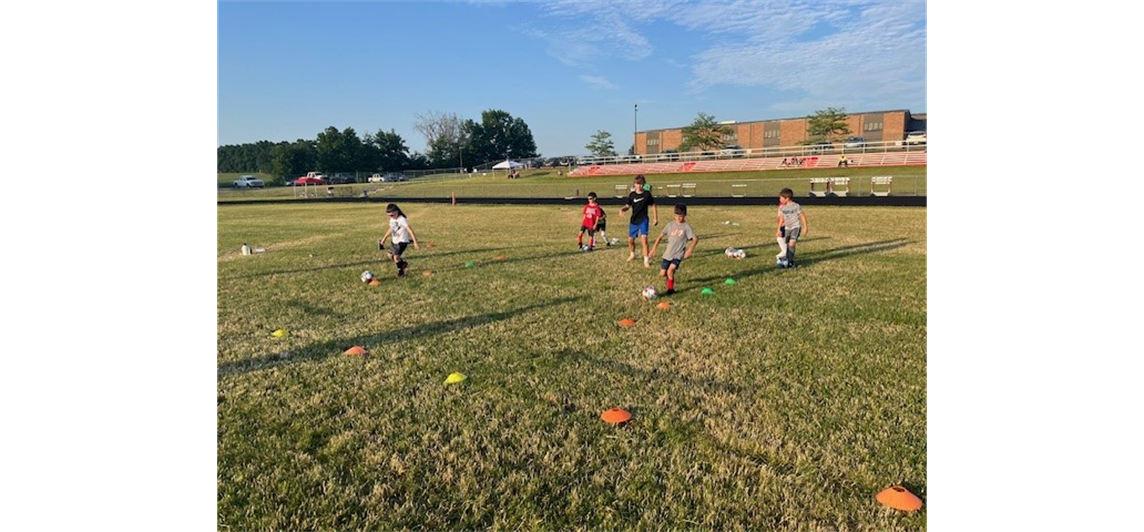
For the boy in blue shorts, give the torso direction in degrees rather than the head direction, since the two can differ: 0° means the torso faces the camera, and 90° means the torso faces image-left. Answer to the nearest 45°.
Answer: approximately 0°

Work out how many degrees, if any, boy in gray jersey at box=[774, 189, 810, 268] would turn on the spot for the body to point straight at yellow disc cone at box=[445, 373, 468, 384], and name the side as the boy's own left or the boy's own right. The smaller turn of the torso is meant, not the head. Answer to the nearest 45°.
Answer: approximately 45° to the boy's own left

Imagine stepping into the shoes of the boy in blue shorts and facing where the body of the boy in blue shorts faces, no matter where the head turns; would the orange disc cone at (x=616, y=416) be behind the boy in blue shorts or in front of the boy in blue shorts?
in front

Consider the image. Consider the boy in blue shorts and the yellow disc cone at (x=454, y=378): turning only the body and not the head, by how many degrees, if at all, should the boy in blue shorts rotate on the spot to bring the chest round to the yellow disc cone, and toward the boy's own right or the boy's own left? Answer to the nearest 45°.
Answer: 0° — they already face it

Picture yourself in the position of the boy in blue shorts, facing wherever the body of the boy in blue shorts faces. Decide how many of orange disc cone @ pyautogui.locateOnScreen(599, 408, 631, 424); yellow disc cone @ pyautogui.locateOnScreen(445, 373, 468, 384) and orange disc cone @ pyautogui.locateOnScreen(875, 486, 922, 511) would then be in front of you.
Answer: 3

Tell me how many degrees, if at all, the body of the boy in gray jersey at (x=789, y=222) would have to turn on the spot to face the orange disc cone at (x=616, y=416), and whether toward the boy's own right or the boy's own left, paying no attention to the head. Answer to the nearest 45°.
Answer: approximately 45° to the boy's own left
